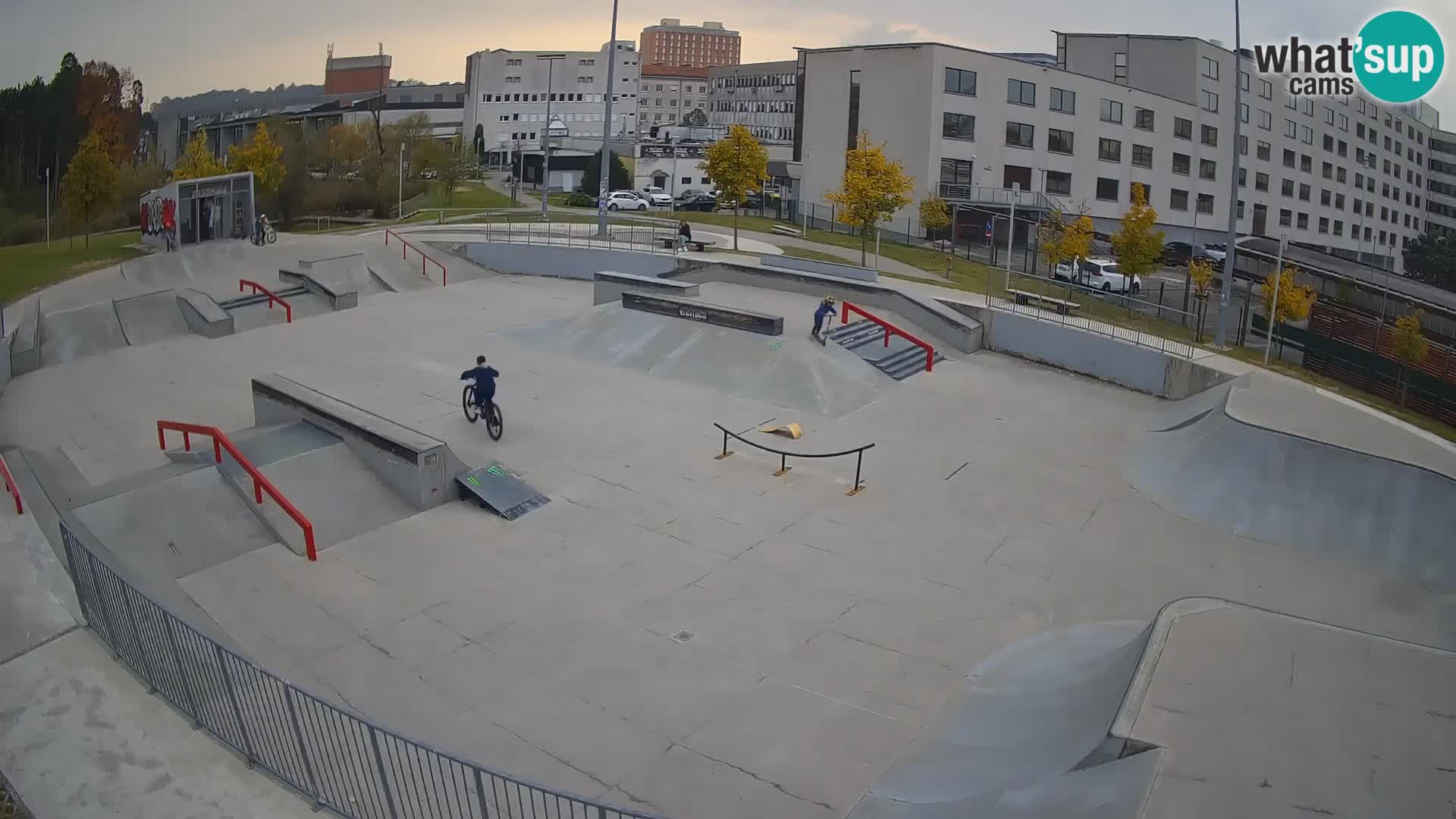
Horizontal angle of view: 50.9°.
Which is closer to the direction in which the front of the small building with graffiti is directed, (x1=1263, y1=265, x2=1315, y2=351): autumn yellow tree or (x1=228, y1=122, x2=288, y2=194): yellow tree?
the autumn yellow tree

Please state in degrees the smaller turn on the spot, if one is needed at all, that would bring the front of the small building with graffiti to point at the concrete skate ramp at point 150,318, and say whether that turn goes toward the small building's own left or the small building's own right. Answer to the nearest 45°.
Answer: approximately 45° to the small building's own right

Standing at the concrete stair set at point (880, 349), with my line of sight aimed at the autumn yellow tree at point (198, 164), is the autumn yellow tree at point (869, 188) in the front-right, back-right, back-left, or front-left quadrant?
front-right

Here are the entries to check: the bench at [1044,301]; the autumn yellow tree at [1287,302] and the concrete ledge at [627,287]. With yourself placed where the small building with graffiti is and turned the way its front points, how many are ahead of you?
3

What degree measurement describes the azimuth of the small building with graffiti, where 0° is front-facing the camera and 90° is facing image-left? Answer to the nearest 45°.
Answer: approximately 315°

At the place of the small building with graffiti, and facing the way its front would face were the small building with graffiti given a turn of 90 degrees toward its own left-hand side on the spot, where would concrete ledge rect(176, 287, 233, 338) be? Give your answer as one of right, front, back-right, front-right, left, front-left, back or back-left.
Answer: back-right

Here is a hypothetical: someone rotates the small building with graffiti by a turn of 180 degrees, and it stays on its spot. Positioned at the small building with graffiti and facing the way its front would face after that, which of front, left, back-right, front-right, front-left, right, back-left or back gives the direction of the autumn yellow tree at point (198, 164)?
front-right

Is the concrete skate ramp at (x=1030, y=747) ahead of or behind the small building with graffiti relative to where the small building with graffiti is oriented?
ahead

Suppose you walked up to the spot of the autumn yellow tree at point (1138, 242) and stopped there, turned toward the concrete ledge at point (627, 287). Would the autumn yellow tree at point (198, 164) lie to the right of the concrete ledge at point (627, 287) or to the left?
right

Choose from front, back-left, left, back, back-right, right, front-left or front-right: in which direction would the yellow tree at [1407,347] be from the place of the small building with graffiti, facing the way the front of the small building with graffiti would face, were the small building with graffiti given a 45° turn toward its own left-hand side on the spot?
front-right

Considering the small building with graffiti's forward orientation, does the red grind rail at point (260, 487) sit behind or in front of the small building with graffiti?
in front

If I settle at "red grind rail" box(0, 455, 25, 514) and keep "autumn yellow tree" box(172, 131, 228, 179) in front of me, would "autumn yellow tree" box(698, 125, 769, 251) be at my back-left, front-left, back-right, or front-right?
front-right
